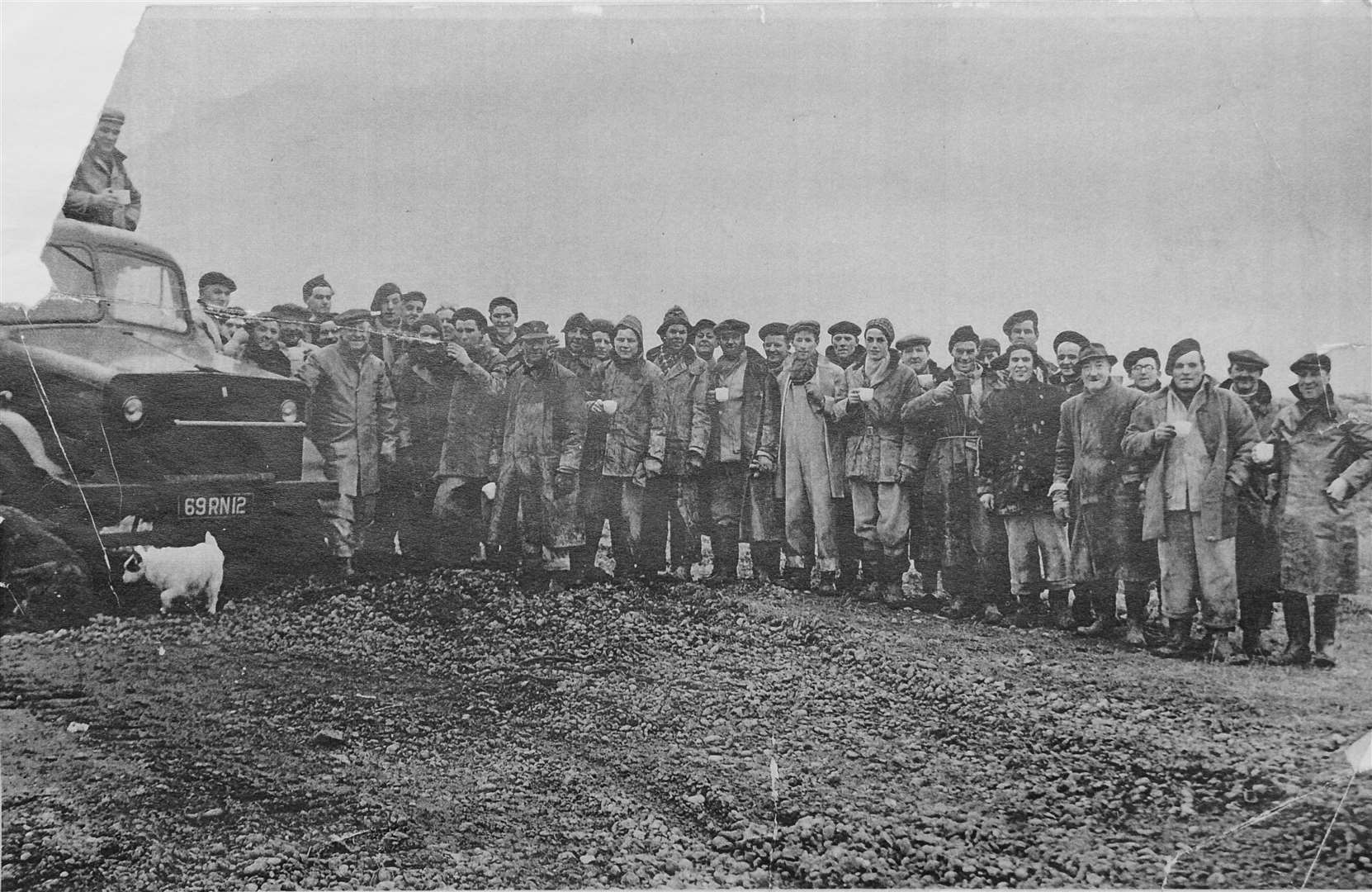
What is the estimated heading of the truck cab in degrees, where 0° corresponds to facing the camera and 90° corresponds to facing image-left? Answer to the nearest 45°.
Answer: approximately 315°

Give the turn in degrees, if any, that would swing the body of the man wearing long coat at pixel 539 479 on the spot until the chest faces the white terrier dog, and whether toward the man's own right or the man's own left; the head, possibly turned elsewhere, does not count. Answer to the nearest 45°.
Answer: approximately 90° to the man's own right

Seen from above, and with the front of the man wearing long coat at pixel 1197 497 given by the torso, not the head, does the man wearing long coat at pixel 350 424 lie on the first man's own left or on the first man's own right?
on the first man's own right

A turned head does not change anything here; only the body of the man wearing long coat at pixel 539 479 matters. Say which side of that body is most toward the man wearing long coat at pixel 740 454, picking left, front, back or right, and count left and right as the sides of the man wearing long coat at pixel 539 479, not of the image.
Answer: left

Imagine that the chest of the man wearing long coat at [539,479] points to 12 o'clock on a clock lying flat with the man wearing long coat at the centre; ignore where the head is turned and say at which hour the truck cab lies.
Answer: The truck cab is roughly at 3 o'clock from the man wearing long coat.

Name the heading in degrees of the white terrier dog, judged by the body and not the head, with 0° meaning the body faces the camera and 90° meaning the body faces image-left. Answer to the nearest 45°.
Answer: approximately 90°
